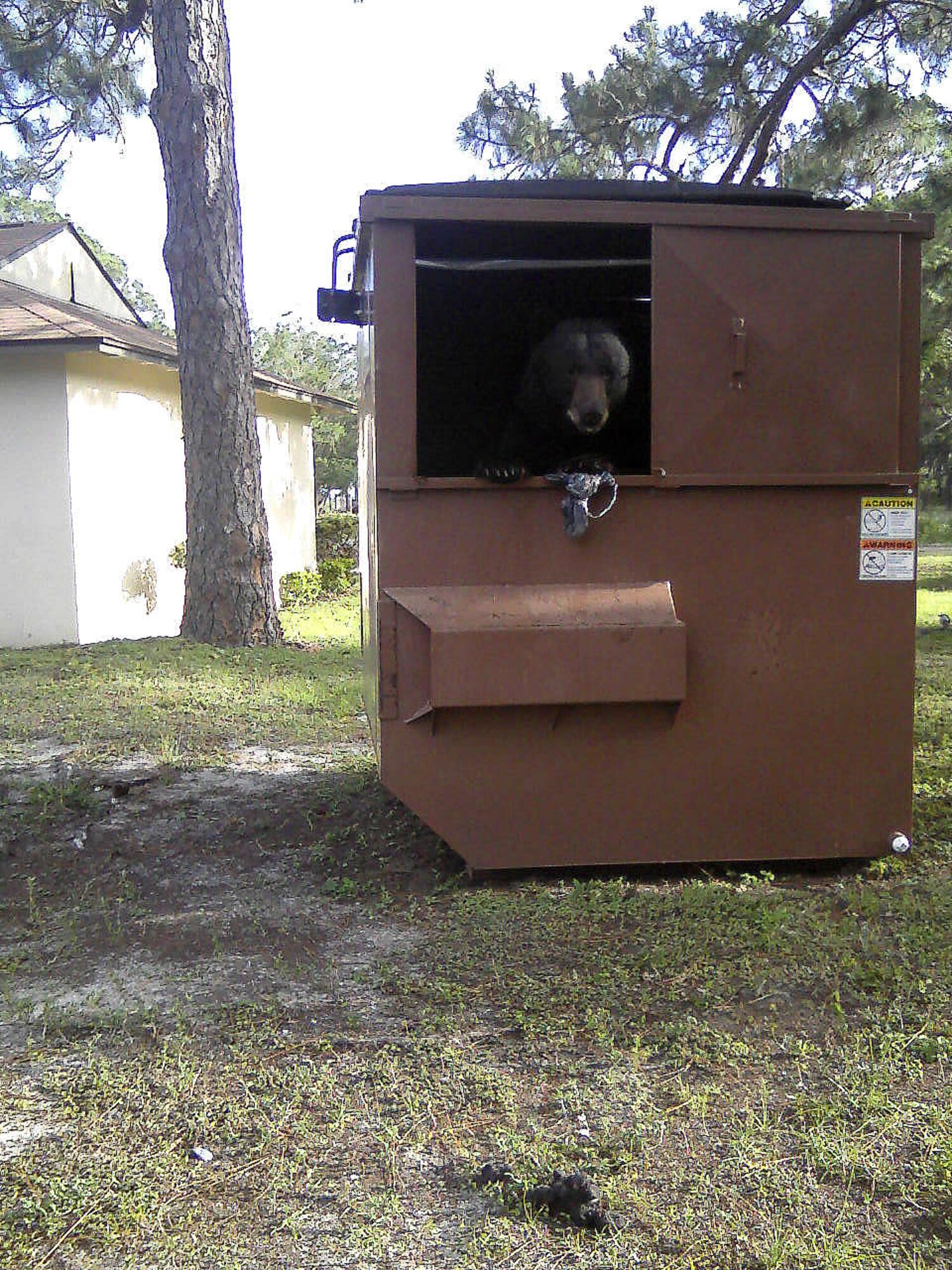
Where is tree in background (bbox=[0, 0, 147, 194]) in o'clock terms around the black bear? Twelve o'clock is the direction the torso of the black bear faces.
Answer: The tree in background is roughly at 5 o'clock from the black bear.

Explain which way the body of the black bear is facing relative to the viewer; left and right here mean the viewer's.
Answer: facing the viewer

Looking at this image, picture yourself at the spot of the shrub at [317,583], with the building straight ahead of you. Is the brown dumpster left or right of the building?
left

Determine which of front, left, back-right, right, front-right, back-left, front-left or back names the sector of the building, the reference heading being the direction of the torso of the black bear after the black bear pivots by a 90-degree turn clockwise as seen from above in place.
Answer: front-right

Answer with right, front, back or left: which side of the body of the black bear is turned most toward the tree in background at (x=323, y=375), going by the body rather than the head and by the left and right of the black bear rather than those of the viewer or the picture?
back

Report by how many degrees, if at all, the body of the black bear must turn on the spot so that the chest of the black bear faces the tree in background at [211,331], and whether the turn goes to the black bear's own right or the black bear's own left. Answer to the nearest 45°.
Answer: approximately 135° to the black bear's own right

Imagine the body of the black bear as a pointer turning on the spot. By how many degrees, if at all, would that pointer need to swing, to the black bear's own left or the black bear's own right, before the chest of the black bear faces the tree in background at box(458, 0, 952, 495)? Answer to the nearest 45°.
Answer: approximately 180°

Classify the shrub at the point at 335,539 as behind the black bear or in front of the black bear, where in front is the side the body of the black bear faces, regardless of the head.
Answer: behind
